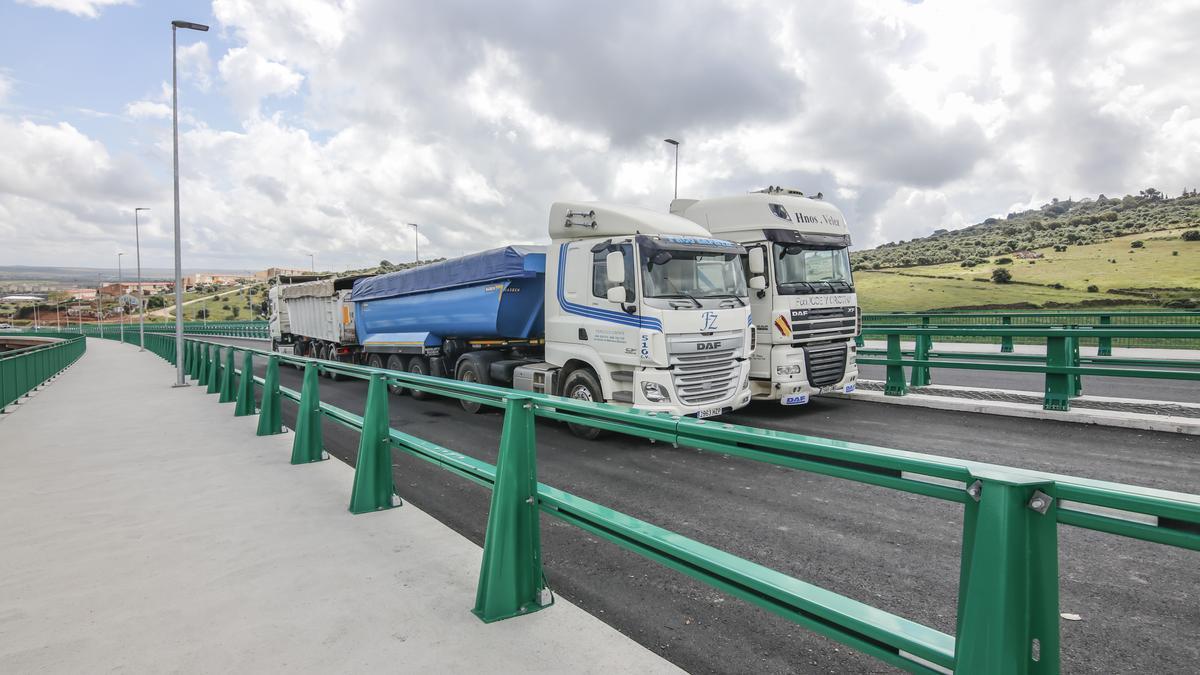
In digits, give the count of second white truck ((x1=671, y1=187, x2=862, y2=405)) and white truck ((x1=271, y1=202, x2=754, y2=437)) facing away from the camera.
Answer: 0

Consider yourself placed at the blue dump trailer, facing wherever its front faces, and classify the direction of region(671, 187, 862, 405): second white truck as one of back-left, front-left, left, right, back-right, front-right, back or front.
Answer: front

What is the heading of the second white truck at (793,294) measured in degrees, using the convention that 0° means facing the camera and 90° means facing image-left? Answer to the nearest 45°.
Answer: approximately 315°

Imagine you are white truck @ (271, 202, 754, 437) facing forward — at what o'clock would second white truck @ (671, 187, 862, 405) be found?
The second white truck is roughly at 10 o'clock from the white truck.

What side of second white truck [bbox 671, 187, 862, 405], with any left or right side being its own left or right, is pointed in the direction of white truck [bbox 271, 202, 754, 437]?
right

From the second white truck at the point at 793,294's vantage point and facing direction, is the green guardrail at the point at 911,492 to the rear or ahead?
ahead

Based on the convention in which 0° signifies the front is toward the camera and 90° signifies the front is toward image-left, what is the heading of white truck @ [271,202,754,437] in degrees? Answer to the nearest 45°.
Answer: approximately 315°

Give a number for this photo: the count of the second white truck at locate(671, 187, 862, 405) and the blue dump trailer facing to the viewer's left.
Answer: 0

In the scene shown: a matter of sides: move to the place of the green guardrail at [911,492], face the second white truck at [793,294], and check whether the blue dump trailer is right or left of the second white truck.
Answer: left

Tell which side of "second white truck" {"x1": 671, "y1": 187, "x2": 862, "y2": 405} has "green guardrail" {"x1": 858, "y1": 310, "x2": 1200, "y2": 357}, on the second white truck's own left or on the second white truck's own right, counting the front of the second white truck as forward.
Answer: on the second white truck's own left

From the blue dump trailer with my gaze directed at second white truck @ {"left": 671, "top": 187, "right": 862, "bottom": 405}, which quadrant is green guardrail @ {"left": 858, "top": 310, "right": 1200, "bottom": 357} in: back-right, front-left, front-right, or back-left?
front-left
